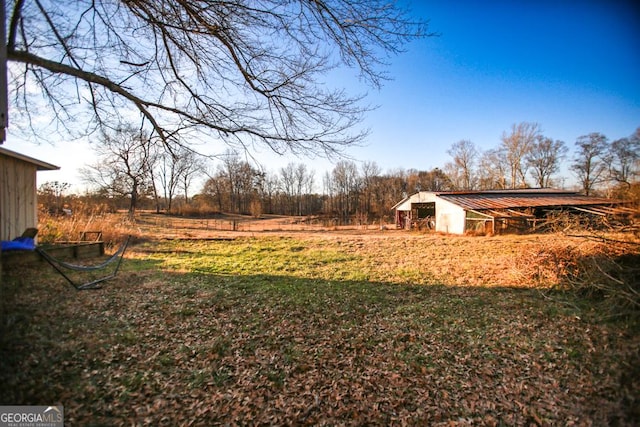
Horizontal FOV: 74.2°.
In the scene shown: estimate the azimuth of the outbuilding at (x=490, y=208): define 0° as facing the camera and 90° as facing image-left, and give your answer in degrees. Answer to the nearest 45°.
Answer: approximately 45°
